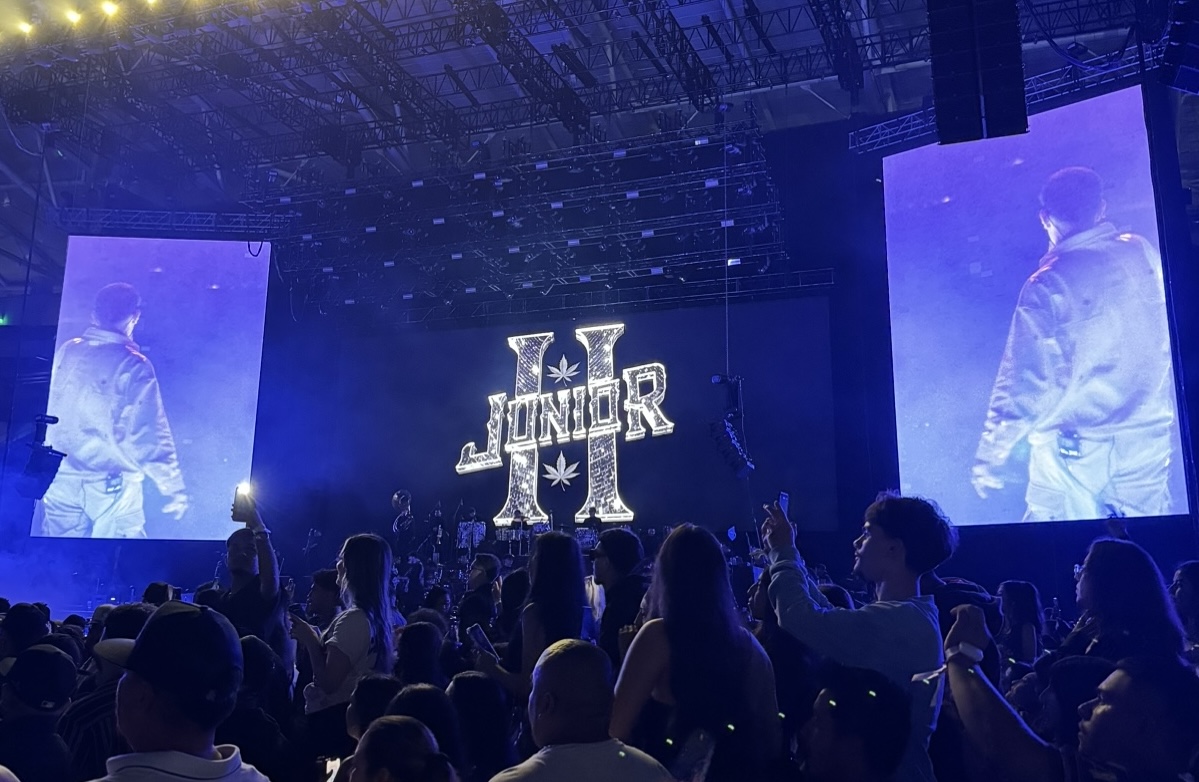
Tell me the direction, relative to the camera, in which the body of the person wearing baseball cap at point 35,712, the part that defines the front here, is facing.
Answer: away from the camera

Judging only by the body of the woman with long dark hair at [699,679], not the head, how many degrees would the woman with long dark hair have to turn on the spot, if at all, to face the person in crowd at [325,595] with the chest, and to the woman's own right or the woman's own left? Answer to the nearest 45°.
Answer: approximately 45° to the woman's own left

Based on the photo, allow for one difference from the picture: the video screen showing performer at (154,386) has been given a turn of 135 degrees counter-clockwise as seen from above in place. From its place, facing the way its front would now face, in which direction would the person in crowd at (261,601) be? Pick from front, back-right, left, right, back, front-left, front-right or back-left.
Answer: back-right

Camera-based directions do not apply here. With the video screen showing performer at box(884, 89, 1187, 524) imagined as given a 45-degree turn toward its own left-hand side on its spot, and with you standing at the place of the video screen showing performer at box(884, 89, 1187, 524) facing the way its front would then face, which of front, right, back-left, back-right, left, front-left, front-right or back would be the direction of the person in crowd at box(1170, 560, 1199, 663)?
front

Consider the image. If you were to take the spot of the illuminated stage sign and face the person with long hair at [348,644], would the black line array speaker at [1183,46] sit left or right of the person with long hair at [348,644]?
left

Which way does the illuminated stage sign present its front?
toward the camera

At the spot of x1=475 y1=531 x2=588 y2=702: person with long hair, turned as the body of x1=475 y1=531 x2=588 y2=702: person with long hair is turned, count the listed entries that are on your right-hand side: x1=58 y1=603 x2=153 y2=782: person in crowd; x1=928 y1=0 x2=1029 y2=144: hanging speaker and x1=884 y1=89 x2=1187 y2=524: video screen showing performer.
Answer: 2

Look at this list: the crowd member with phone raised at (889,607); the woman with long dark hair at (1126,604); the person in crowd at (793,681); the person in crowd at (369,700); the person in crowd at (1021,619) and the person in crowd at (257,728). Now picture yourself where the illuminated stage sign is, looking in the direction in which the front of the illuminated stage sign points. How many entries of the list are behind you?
0

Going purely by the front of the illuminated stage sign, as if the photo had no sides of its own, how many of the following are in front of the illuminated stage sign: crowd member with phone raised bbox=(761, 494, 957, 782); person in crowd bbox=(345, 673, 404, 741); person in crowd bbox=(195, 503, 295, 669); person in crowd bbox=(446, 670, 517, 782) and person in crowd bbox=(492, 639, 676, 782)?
5

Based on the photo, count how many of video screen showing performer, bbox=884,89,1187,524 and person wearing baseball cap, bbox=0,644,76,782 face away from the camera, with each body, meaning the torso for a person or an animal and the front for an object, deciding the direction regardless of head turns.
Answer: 1

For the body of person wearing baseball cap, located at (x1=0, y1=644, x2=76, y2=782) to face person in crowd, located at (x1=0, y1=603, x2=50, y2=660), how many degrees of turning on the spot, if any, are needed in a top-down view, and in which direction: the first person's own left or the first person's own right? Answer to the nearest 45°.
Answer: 0° — they already face them

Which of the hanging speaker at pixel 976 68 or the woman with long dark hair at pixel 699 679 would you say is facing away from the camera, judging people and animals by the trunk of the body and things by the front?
the woman with long dark hair

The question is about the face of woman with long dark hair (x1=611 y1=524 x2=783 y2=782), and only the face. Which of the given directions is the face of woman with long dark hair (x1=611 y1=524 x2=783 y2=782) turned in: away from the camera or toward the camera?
away from the camera

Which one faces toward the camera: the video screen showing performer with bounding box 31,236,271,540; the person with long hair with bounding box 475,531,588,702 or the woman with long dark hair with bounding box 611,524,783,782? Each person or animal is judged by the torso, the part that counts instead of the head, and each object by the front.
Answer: the video screen showing performer

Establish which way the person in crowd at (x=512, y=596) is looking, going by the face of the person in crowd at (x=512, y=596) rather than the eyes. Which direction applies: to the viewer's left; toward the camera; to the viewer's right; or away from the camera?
away from the camera

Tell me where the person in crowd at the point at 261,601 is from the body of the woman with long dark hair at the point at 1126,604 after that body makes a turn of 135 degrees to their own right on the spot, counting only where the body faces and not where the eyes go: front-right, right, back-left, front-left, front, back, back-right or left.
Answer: back

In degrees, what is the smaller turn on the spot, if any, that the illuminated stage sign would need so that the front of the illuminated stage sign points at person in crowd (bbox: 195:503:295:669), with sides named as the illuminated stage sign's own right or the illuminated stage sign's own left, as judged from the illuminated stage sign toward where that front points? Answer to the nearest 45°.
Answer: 0° — it already faces them

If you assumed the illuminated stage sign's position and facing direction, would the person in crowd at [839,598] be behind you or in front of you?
in front

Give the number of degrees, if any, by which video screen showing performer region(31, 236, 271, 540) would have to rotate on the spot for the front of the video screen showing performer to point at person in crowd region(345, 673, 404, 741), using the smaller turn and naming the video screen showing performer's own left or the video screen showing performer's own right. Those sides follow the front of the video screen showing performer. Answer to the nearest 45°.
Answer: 0° — it already faces them

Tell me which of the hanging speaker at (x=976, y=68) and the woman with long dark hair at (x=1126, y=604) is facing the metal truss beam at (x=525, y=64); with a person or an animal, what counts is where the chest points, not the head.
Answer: the woman with long dark hair

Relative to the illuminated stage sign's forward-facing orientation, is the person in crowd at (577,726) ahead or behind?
ahead

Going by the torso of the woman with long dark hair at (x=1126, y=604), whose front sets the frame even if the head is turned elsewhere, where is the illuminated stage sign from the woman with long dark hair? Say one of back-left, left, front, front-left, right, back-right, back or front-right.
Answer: front
